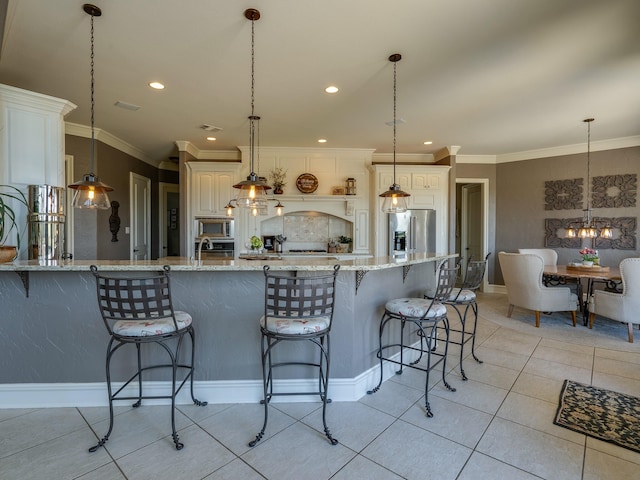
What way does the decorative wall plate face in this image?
toward the camera

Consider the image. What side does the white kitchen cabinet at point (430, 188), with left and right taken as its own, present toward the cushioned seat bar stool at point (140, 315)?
front

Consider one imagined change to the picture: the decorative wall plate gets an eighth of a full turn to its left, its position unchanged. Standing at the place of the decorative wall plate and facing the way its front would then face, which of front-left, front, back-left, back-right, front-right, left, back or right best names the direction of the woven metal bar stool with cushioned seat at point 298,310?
front-right

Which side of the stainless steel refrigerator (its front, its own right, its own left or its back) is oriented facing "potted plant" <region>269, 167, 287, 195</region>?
right

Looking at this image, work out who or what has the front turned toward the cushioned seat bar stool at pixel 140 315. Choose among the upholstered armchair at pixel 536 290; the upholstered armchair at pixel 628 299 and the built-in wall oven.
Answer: the built-in wall oven

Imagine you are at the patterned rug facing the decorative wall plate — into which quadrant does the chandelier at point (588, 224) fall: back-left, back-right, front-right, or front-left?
front-right

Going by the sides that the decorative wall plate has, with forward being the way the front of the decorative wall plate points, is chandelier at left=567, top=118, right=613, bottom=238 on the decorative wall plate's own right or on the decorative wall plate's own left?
on the decorative wall plate's own left

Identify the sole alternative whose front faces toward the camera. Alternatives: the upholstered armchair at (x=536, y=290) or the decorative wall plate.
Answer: the decorative wall plate

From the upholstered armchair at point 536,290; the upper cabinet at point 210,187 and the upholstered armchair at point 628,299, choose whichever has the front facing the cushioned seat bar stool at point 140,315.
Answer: the upper cabinet

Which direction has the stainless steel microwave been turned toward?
toward the camera

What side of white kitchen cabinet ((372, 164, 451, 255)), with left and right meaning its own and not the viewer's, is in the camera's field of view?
front

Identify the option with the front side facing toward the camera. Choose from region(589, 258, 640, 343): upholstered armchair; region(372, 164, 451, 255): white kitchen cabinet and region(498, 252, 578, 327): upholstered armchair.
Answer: the white kitchen cabinet

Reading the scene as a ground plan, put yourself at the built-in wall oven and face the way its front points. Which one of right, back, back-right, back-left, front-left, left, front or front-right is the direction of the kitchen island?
front

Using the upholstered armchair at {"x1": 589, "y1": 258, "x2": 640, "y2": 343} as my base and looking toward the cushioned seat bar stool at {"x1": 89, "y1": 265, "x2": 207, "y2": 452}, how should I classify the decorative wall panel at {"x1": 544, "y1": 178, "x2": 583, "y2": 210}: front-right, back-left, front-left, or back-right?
back-right

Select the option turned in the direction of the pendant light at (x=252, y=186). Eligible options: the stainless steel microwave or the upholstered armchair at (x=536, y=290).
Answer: the stainless steel microwave

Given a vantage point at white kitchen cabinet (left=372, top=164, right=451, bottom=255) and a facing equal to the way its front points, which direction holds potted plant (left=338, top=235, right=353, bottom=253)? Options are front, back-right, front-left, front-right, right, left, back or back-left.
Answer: right

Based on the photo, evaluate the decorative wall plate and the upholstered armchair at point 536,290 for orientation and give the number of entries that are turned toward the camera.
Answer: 1

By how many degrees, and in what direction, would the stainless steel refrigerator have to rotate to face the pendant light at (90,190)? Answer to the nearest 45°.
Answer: approximately 45° to its right

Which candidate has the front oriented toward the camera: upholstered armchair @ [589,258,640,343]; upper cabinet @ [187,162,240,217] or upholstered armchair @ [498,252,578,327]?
the upper cabinet

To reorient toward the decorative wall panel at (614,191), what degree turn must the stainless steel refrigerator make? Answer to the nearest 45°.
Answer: approximately 90° to its left
